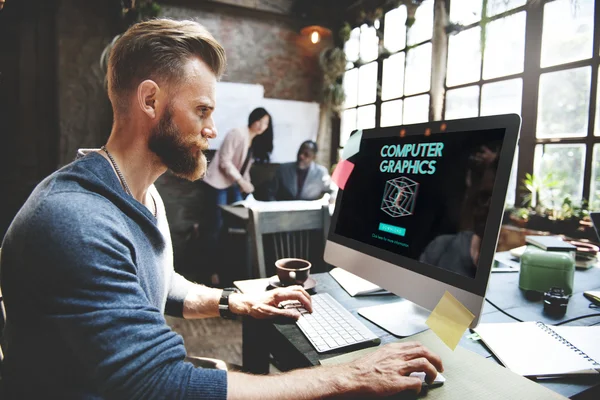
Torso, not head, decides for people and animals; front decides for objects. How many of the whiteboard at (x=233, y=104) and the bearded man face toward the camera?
1

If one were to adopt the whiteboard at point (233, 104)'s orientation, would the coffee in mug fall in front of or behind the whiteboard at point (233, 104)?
in front

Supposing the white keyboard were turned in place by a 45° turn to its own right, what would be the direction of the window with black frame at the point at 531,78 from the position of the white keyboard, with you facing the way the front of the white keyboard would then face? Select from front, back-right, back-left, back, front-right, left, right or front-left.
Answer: back-right

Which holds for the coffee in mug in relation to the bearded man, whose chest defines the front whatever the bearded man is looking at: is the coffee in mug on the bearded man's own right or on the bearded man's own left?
on the bearded man's own left

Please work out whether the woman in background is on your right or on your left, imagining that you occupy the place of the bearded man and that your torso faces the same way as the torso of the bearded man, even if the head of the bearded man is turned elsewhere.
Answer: on your left

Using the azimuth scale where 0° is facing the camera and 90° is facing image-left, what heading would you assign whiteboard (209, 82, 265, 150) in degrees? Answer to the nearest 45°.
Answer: approximately 0°

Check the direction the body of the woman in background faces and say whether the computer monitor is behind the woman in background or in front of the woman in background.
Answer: in front

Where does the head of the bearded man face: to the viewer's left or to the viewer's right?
to the viewer's right

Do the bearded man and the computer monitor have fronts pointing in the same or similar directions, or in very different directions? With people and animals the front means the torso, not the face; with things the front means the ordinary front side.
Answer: very different directions

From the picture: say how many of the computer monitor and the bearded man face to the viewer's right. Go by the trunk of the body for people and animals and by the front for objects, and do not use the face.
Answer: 1

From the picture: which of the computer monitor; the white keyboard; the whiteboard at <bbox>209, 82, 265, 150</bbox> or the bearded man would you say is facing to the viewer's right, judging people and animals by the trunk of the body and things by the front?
the bearded man

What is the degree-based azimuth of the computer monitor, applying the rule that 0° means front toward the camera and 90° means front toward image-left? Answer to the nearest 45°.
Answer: approximately 45°

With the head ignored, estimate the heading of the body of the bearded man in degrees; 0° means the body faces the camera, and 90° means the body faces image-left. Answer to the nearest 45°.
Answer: approximately 270°
